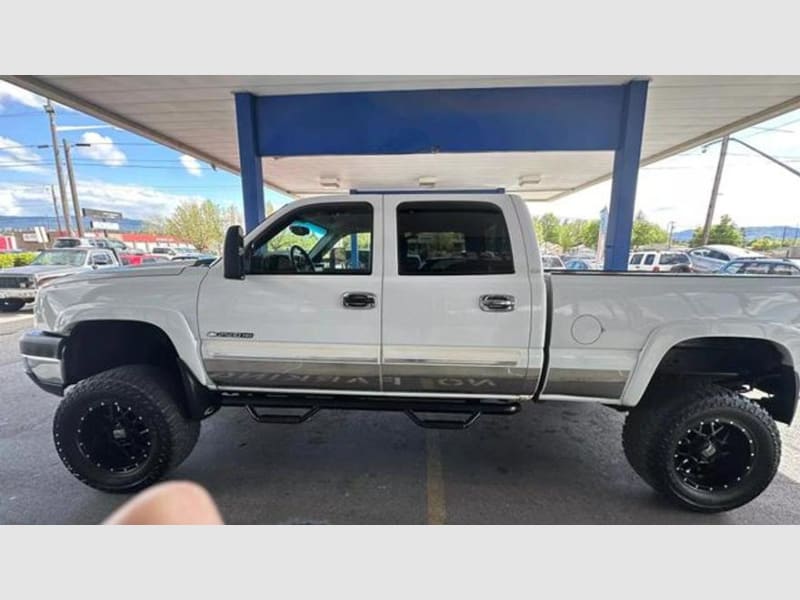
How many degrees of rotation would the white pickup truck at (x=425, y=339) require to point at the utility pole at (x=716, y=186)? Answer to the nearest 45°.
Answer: approximately 135° to its right

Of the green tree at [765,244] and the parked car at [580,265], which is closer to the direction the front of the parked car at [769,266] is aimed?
the parked car

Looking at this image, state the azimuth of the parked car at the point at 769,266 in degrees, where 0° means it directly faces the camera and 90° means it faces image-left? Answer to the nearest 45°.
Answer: approximately 90°

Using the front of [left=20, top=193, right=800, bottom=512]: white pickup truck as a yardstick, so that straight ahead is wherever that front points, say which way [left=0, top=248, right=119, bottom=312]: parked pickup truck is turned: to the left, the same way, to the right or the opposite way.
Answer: to the left

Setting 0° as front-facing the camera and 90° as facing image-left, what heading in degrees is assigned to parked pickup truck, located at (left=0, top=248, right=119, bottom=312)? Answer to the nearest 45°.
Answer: approximately 45°

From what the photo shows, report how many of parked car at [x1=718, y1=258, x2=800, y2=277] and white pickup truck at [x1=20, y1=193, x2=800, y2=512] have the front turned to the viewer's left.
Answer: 2

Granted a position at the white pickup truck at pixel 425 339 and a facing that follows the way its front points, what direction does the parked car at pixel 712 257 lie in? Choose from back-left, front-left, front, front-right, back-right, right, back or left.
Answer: back-right

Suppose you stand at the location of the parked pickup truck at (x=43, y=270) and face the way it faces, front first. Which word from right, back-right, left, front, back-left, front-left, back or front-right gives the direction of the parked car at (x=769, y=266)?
left

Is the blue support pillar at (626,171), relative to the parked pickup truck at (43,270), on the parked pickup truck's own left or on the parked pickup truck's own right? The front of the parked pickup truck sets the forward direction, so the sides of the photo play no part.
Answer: on the parked pickup truck's own left

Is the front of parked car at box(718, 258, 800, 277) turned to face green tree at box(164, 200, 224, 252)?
yes

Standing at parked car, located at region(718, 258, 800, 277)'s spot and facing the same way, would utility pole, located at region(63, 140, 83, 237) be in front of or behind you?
in front

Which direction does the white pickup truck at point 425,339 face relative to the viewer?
to the viewer's left
